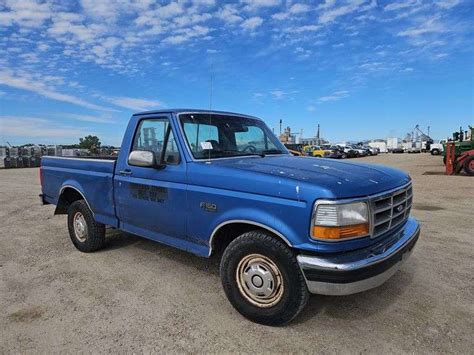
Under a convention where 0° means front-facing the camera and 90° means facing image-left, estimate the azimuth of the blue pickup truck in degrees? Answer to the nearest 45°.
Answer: approximately 315°

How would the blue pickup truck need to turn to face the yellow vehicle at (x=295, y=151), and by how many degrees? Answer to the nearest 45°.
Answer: approximately 135° to its left
